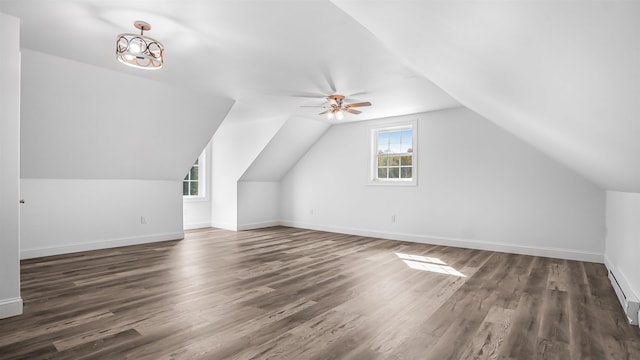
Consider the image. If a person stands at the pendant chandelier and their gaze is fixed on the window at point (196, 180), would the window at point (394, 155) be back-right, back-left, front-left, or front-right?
front-right

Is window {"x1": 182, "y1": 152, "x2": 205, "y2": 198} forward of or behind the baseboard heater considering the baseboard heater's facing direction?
forward

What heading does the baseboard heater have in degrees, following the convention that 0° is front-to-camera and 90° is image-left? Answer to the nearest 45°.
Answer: approximately 90°

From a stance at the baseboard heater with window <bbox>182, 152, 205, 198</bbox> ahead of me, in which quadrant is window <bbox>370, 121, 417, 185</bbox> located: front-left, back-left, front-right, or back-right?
front-right

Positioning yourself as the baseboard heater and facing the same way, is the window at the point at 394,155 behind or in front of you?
in front

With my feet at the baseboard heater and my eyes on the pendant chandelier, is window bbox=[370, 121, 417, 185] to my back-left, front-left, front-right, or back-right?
front-right

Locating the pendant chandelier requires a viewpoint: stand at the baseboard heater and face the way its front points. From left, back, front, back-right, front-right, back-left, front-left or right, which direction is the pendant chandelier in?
front-left
